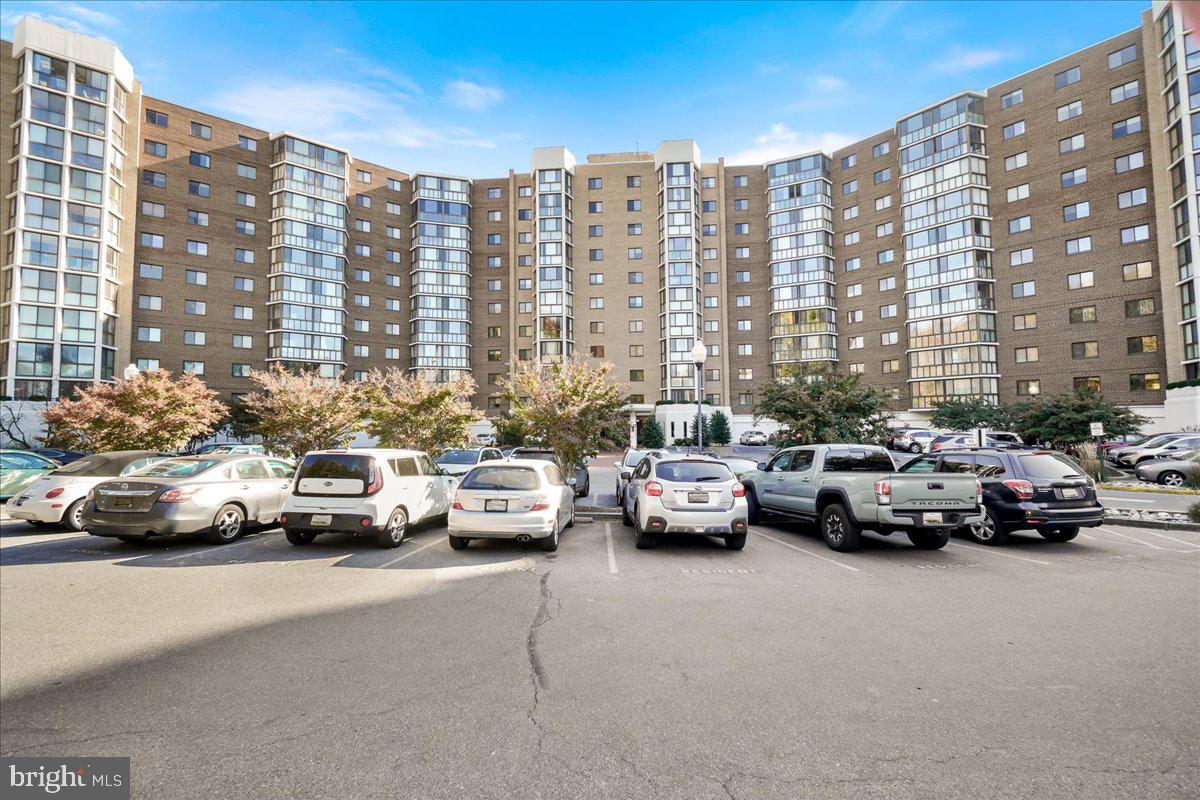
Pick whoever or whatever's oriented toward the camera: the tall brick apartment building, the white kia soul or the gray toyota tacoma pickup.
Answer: the tall brick apartment building

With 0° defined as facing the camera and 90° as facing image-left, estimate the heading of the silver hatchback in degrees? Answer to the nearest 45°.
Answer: approximately 180°

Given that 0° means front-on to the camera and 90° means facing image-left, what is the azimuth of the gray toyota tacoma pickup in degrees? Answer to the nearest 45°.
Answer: approximately 135°

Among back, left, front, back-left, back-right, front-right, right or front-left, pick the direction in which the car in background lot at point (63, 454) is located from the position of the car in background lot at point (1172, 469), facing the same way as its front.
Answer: front

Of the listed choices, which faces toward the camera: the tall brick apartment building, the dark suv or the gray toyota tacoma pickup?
the tall brick apartment building

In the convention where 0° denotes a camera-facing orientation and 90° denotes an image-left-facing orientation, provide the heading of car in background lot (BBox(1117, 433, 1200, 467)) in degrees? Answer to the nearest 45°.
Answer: approximately 45°

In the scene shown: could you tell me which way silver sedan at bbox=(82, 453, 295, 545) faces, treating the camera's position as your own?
facing away from the viewer and to the right of the viewer

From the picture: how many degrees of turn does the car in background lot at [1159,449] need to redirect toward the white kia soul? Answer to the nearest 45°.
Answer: approximately 45° to its left

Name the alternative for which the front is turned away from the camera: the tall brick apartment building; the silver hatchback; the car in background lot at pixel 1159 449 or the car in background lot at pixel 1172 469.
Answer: the silver hatchback

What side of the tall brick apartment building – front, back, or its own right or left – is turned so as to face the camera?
front

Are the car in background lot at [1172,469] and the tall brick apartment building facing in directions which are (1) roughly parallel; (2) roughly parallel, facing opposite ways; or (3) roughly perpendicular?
roughly perpendicular

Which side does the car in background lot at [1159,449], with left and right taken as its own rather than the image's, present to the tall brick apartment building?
right

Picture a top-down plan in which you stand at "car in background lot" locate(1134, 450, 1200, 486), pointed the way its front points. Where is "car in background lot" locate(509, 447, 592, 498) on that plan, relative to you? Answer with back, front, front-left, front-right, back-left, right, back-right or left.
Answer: front

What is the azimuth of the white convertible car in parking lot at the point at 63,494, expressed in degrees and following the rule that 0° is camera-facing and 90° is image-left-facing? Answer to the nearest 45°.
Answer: approximately 225°

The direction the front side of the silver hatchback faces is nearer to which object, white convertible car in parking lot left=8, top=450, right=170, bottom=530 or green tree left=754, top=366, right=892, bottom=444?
the green tree

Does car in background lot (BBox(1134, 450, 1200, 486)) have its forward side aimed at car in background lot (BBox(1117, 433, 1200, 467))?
no

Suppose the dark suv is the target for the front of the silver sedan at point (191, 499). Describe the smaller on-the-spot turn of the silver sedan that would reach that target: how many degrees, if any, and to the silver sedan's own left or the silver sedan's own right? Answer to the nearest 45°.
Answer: approximately 90° to the silver sedan's own right

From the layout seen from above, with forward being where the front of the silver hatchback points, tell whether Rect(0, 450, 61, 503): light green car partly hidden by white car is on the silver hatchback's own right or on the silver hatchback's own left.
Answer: on the silver hatchback's own left

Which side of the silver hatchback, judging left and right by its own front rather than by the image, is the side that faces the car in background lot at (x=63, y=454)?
left

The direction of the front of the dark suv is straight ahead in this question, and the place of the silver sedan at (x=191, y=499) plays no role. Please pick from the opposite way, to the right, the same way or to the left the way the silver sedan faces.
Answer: the same way

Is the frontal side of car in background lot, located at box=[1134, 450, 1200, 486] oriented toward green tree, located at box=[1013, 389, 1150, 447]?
no
